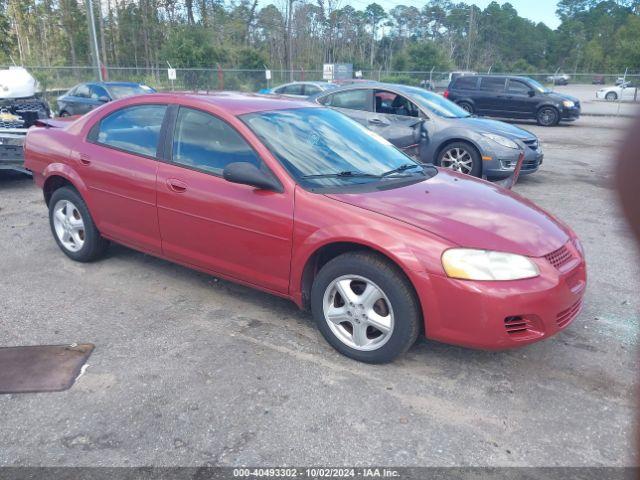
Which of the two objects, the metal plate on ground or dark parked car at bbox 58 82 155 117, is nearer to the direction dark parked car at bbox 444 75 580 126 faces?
the metal plate on ground

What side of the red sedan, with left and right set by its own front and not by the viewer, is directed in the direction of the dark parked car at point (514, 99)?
left

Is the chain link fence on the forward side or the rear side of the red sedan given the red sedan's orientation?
on the rear side

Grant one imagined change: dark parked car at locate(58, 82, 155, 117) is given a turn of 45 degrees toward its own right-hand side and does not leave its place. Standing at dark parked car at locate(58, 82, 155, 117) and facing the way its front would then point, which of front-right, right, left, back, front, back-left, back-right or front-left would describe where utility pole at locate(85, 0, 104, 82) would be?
back

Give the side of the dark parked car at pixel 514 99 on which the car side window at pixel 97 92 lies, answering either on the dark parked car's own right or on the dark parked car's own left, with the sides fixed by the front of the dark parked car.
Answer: on the dark parked car's own right

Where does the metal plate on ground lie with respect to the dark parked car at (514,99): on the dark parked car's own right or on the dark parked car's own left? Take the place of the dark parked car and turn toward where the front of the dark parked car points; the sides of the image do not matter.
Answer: on the dark parked car's own right

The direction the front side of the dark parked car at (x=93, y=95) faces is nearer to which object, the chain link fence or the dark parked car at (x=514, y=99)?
the dark parked car
